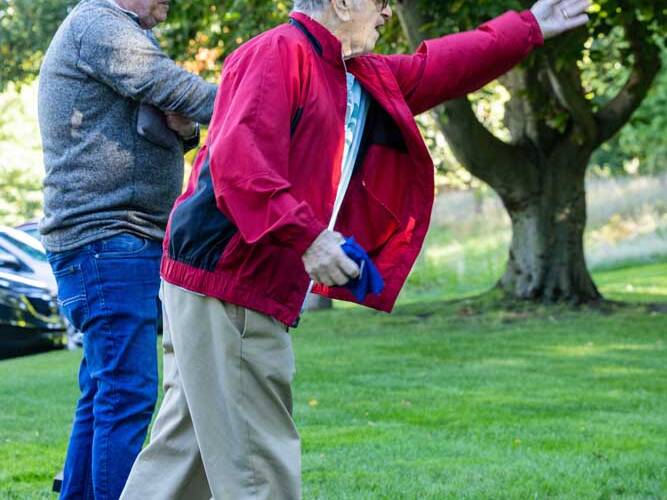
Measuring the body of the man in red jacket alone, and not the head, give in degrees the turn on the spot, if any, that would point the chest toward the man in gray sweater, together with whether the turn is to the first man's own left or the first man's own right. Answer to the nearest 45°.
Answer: approximately 135° to the first man's own left

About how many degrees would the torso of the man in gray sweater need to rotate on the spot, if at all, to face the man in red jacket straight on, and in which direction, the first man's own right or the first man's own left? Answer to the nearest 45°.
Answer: approximately 45° to the first man's own right

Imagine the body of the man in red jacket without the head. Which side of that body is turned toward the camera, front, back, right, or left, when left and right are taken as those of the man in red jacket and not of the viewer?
right

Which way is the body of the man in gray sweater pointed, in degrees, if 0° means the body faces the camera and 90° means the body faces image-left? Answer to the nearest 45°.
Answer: approximately 270°

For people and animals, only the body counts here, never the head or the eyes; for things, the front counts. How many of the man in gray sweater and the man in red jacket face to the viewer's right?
2

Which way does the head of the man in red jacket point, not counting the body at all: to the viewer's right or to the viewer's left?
to the viewer's right

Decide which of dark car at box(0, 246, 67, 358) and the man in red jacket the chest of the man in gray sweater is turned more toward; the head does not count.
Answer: the man in red jacket

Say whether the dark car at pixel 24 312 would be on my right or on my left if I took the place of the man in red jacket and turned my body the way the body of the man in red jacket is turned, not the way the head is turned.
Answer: on my left
